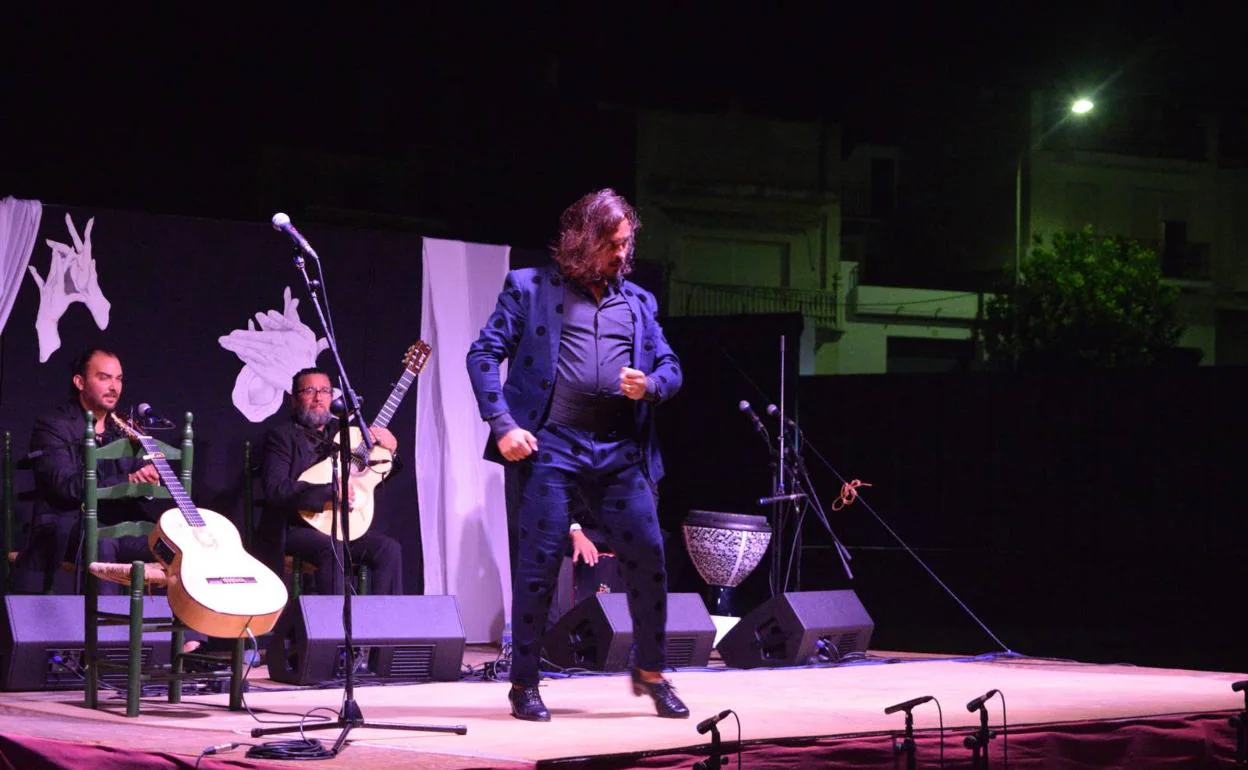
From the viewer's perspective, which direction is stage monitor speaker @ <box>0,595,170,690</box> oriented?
away from the camera

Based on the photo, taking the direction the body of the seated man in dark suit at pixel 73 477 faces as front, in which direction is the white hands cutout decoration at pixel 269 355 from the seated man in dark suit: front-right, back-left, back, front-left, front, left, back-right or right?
left

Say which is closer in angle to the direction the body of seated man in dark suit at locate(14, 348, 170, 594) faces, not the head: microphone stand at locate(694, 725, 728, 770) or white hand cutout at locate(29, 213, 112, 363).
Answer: the microphone stand

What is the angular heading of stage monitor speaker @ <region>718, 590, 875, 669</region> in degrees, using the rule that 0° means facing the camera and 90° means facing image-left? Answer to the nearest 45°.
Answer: approximately 135°

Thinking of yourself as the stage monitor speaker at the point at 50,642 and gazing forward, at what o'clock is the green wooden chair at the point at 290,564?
The green wooden chair is roughly at 1 o'clock from the stage monitor speaker.

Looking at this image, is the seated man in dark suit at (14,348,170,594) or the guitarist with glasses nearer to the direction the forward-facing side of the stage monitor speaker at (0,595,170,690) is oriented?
the seated man in dark suit

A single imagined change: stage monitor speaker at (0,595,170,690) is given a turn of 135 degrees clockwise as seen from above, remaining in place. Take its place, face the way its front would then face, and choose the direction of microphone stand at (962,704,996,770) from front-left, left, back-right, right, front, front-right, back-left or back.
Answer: front

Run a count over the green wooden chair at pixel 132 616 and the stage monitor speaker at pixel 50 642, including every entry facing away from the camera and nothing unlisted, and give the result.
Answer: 1

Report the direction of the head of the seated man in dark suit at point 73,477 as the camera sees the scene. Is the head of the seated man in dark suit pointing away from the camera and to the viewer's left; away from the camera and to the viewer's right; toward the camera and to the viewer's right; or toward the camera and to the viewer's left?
toward the camera and to the viewer's right

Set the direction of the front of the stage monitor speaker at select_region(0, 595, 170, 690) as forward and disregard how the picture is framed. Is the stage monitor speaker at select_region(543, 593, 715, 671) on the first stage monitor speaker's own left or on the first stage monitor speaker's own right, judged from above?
on the first stage monitor speaker's own right

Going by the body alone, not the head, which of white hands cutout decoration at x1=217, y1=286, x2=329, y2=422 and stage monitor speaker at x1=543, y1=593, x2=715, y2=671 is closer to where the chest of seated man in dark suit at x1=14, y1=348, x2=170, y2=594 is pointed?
the stage monitor speaker

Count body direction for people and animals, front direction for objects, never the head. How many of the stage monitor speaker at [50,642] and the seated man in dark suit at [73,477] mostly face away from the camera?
1

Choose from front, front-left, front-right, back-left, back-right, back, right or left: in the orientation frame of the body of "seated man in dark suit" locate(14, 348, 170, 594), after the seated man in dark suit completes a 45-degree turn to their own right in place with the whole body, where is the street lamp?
back-left

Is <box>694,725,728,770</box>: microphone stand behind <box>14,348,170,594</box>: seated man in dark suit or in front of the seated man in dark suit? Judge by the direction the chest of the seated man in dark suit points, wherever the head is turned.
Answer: in front

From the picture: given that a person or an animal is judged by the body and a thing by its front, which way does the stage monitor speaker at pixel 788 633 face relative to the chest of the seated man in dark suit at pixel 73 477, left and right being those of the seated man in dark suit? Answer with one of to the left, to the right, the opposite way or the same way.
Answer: the opposite way

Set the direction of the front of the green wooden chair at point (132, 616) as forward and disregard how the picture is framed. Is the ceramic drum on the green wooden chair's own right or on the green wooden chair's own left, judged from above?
on the green wooden chair's own left

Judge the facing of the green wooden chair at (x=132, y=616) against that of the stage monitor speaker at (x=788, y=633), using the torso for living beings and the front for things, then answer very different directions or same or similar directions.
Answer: very different directions
